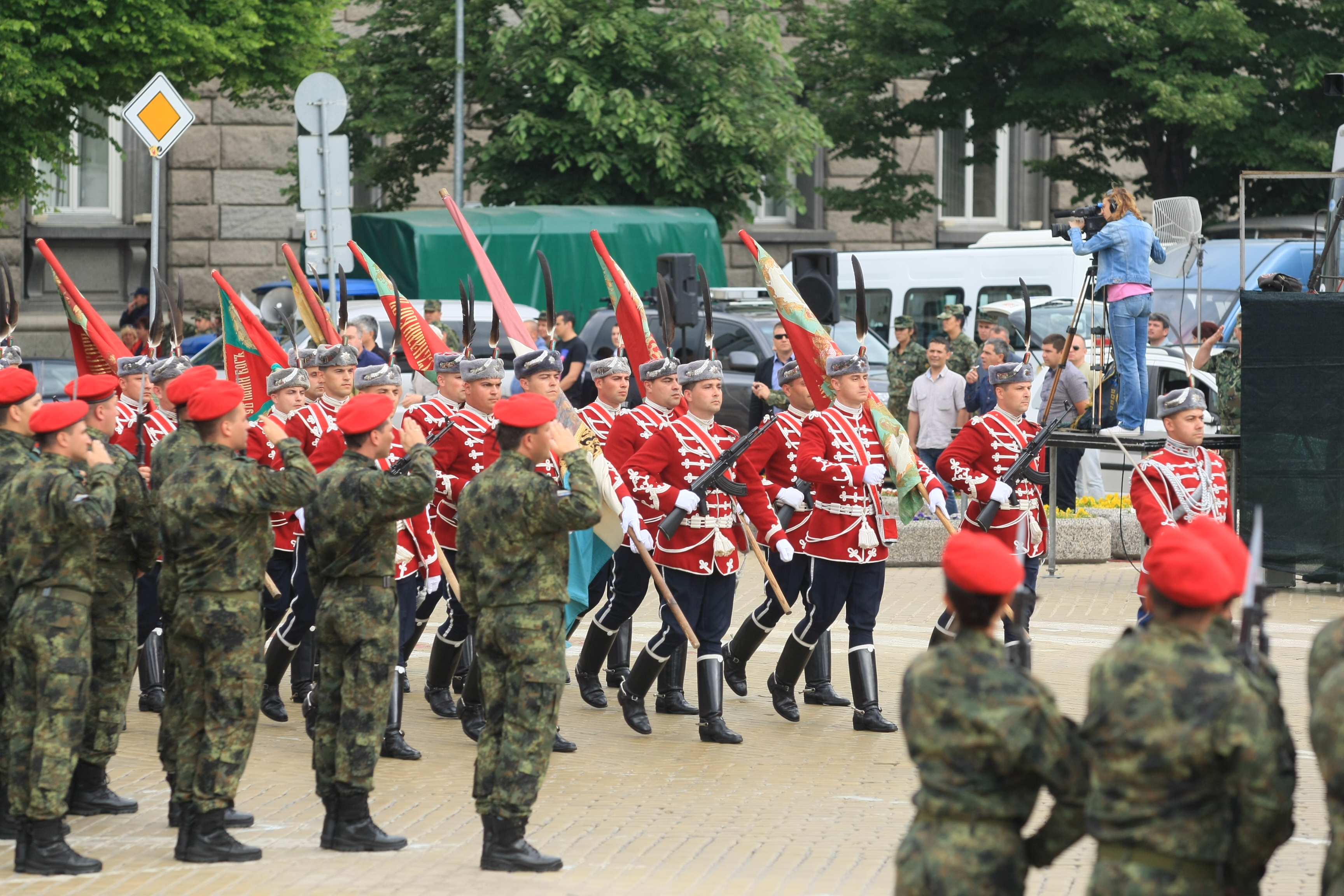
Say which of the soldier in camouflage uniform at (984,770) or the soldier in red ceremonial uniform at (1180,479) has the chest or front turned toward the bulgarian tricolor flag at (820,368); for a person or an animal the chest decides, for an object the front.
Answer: the soldier in camouflage uniform

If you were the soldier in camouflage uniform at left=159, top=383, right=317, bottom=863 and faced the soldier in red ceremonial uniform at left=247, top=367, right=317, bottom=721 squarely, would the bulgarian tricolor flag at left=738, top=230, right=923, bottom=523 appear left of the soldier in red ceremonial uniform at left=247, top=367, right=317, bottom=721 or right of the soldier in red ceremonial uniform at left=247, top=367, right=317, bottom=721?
right

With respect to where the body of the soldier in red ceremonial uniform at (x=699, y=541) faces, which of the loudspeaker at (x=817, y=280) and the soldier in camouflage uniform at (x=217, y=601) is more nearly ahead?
the soldier in camouflage uniform

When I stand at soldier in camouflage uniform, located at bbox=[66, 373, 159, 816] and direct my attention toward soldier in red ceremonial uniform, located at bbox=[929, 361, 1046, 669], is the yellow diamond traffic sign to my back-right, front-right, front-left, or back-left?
front-left

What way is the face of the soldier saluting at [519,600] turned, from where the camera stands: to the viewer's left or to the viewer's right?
to the viewer's right

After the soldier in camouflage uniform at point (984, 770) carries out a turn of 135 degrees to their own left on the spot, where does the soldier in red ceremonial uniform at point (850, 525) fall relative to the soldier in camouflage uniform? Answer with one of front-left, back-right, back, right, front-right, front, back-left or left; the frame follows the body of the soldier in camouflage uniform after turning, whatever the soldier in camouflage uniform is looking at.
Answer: back-right

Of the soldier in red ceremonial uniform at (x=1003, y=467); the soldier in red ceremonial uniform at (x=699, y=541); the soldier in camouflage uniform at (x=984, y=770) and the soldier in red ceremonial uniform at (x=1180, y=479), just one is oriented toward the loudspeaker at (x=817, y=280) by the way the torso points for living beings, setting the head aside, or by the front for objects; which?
the soldier in camouflage uniform

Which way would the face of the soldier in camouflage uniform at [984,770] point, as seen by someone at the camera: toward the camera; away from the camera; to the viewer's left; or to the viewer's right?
away from the camera

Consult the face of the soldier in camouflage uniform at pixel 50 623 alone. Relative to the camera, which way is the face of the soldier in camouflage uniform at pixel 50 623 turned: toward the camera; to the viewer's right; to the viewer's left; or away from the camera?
to the viewer's right

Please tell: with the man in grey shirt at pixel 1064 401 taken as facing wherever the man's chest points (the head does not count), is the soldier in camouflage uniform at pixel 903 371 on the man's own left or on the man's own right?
on the man's own right

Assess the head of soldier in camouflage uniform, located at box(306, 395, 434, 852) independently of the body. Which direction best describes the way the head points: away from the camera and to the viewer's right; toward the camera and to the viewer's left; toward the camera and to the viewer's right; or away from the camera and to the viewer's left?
away from the camera and to the viewer's right

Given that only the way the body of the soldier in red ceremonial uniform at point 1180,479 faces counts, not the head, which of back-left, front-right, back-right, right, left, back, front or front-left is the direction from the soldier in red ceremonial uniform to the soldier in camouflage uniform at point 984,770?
front-right

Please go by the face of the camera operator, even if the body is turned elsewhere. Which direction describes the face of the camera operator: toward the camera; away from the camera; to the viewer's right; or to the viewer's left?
to the viewer's left
